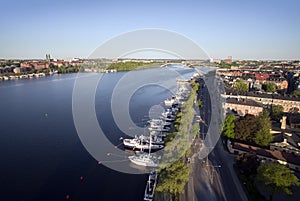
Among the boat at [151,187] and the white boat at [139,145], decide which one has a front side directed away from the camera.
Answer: the boat

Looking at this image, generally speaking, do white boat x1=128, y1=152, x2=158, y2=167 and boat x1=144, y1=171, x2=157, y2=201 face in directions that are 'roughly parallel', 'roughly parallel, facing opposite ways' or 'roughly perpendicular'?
roughly perpendicular

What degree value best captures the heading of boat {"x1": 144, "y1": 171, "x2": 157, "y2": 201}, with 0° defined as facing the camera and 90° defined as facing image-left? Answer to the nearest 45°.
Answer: approximately 180°

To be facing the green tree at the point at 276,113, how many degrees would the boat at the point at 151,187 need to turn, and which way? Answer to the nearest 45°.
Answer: approximately 45° to its right

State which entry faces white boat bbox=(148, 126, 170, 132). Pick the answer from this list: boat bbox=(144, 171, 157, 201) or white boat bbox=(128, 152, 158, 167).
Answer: the boat

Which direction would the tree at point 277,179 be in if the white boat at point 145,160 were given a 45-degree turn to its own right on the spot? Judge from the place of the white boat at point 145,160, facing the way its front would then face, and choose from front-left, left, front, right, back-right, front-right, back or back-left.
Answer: back

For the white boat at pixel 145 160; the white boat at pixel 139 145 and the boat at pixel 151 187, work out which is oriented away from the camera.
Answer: the boat

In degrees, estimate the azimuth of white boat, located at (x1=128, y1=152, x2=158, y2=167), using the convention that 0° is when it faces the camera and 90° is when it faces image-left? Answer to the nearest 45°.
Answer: approximately 90°

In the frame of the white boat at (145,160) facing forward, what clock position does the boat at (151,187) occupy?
The boat is roughly at 9 o'clock from the white boat.

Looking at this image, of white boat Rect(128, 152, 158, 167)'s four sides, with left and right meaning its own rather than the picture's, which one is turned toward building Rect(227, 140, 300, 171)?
back
